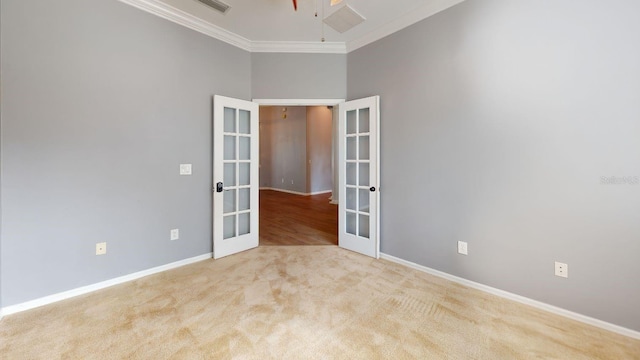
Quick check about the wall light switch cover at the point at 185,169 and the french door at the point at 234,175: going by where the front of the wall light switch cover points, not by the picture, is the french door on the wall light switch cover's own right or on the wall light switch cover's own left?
on the wall light switch cover's own left

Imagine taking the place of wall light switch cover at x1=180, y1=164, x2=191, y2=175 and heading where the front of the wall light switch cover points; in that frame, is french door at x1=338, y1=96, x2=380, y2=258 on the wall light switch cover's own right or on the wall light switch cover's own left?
on the wall light switch cover's own left

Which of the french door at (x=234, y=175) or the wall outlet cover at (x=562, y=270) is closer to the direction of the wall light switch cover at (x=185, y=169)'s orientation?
the wall outlet cover
